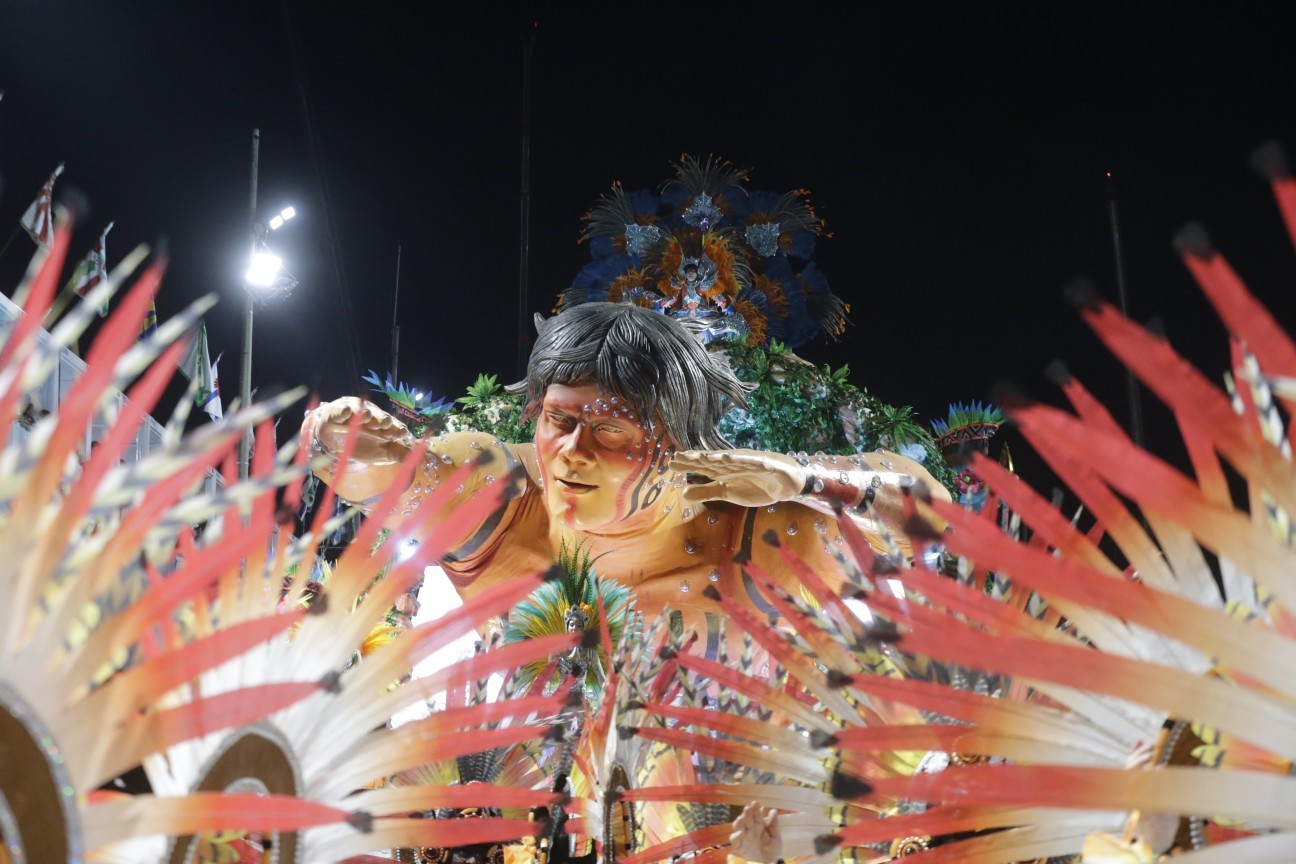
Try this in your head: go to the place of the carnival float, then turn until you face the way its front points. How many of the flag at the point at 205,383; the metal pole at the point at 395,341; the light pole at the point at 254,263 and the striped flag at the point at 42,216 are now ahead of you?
0

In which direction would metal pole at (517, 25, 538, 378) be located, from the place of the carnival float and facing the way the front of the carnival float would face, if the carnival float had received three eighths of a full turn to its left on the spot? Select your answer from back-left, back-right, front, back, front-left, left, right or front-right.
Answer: front-left

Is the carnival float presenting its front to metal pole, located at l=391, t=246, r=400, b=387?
no

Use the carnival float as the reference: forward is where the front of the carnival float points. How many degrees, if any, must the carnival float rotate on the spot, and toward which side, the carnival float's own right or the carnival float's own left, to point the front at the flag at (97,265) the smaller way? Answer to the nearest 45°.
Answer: approximately 135° to the carnival float's own right

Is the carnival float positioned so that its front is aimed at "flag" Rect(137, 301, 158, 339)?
no

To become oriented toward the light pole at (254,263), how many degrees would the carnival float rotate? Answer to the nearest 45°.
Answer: approximately 135° to its right

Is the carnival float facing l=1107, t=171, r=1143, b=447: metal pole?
no

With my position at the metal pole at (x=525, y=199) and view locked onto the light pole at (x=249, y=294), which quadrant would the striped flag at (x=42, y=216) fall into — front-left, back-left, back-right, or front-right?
front-left

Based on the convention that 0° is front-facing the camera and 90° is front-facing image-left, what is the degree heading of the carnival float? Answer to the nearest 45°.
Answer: approximately 0°

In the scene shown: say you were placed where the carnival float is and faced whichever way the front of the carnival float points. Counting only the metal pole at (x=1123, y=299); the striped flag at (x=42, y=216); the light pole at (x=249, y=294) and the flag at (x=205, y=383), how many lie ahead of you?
0

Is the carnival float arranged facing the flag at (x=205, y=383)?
no

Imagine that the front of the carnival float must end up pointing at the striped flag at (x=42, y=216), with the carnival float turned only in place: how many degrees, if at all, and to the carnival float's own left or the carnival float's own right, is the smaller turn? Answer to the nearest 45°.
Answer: approximately 135° to the carnival float's own right

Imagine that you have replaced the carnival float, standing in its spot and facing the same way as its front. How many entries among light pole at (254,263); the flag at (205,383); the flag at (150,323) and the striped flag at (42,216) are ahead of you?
0

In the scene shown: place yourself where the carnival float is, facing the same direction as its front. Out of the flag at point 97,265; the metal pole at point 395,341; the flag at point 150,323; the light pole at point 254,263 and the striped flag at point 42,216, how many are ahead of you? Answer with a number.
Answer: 0
